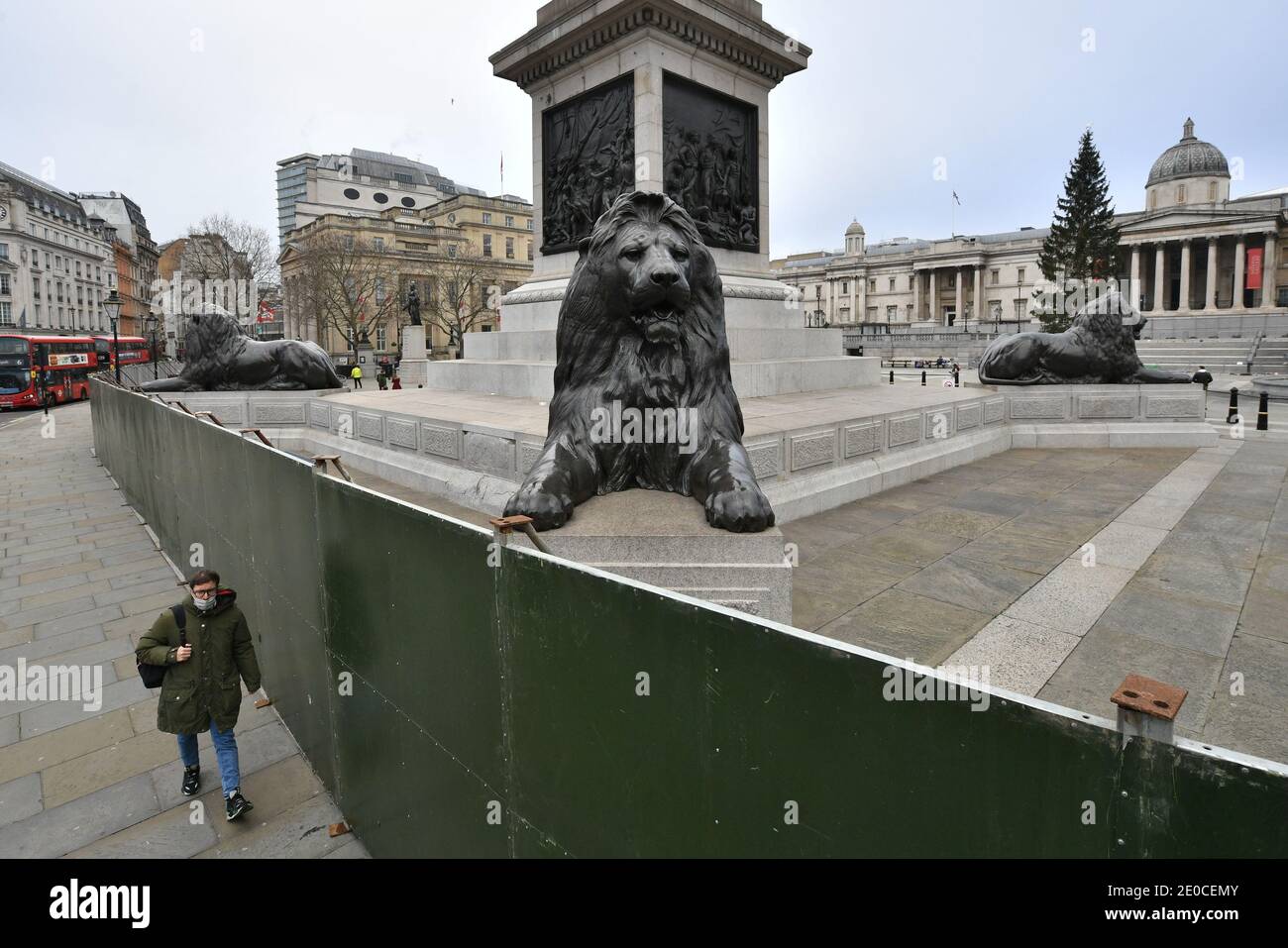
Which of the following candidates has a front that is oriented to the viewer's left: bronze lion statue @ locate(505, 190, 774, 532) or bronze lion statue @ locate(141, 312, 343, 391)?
bronze lion statue @ locate(141, 312, 343, 391)

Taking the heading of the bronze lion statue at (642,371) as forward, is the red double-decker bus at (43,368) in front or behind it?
behind

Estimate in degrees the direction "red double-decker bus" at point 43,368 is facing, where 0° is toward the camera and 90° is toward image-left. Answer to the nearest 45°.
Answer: approximately 45°

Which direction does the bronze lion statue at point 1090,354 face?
to the viewer's right

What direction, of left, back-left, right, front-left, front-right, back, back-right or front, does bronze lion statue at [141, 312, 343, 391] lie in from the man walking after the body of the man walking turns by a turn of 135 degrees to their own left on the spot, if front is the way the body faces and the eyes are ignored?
front-left

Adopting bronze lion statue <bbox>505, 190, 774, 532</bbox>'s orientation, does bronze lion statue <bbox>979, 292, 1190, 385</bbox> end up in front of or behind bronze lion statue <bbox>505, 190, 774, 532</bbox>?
behind

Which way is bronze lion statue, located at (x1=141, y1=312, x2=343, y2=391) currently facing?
to the viewer's left

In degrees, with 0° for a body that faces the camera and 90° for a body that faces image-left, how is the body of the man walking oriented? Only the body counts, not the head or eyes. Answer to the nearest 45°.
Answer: approximately 0°

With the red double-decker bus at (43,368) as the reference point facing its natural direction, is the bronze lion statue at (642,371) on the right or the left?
on its left
